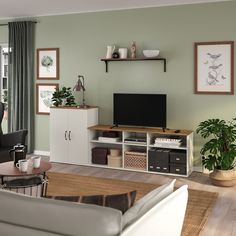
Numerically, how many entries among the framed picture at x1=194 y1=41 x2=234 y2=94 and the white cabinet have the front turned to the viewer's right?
0

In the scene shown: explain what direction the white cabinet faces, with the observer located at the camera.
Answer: facing the viewer and to the left of the viewer

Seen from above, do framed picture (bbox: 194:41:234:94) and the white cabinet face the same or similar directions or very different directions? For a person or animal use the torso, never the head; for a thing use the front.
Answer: same or similar directions

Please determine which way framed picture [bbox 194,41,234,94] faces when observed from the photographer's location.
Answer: facing the viewer

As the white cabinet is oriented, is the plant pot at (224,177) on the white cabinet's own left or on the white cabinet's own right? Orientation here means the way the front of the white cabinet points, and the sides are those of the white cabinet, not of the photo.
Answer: on the white cabinet's own left

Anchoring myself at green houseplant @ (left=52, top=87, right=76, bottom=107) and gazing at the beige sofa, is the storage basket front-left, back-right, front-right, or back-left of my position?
front-left

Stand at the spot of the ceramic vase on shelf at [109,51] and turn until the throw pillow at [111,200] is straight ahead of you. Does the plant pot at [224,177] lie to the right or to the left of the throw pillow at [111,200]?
left

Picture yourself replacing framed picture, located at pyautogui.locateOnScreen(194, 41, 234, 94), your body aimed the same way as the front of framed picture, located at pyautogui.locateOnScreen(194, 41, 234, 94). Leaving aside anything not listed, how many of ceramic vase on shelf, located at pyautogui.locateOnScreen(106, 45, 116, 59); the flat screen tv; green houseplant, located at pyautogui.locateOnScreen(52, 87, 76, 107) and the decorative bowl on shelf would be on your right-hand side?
4

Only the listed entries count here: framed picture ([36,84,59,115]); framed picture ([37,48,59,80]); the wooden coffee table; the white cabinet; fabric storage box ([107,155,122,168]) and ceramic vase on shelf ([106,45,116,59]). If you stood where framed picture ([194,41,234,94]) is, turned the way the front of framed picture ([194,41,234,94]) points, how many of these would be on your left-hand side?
0

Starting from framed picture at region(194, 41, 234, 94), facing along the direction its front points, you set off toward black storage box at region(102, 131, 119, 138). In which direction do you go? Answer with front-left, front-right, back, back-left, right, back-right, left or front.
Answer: right

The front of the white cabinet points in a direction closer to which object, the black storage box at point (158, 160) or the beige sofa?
the beige sofa

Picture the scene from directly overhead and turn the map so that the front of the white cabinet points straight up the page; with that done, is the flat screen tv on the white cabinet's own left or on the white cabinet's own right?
on the white cabinet's own left

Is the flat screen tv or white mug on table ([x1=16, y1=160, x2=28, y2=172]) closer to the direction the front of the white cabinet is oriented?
the white mug on table

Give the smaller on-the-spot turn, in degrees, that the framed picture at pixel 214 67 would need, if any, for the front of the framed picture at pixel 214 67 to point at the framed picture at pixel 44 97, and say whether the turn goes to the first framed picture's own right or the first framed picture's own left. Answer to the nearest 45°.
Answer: approximately 90° to the first framed picture's own right
